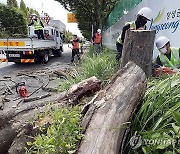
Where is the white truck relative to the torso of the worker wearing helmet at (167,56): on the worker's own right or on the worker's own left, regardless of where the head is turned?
on the worker's own right

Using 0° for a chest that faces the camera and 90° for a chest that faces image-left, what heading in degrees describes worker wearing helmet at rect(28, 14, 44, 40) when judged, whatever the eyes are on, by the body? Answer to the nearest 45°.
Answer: approximately 45°

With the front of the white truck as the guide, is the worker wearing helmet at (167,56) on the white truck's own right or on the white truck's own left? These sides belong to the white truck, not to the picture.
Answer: on the white truck's own right

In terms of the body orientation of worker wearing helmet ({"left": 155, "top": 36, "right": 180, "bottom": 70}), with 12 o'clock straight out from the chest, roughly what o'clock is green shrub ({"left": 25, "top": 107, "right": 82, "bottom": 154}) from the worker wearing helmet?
The green shrub is roughly at 11 o'clock from the worker wearing helmet.

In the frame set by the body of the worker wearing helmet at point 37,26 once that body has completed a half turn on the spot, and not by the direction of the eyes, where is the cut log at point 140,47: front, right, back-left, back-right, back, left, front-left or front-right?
back-right

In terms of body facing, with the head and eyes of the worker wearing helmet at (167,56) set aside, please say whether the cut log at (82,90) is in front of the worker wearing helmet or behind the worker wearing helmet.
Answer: in front

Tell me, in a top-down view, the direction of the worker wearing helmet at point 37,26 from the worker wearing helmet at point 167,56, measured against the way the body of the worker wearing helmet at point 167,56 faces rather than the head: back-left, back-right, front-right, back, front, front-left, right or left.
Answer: right

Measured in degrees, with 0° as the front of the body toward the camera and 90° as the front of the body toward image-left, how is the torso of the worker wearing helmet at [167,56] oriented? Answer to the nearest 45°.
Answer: approximately 45°

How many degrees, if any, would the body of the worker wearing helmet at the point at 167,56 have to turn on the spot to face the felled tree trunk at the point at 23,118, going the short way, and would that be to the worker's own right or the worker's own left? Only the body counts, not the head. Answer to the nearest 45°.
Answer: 0° — they already face it

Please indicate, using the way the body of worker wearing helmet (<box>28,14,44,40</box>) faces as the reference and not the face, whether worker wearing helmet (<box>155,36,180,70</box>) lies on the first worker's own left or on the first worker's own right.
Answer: on the first worker's own left

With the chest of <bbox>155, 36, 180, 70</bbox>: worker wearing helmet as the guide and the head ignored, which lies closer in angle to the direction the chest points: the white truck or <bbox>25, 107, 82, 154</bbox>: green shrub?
the green shrub

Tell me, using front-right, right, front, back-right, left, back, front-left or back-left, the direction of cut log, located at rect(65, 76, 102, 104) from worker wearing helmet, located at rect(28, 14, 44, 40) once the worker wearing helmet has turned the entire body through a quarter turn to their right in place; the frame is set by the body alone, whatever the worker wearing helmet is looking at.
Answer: back-left

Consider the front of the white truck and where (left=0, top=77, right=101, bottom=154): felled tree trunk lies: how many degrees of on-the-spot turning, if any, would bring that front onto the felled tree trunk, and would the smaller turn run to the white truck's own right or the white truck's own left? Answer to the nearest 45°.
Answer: approximately 135° to the white truck's own right
